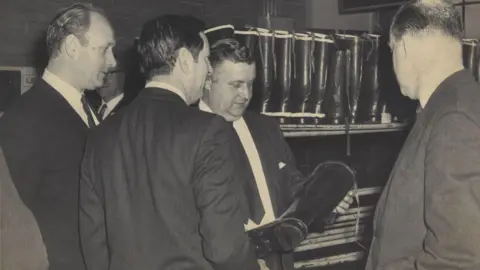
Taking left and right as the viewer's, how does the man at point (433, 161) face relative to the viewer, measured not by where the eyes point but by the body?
facing away from the viewer and to the left of the viewer

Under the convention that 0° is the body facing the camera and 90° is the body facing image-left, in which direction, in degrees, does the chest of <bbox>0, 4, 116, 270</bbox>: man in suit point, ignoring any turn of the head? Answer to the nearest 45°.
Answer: approximately 270°

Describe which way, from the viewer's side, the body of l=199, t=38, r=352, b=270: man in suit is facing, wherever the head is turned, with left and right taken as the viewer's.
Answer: facing the viewer and to the right of the viewer

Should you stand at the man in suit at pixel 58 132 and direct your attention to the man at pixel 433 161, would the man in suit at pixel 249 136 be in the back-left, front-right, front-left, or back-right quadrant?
front-left

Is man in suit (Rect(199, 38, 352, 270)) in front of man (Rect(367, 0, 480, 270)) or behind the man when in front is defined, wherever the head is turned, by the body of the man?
in front

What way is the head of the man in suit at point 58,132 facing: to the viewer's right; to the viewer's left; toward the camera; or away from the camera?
to the viewer's right

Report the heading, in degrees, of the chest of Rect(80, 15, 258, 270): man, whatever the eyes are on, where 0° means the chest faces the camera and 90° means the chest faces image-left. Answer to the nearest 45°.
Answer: approximately 225°

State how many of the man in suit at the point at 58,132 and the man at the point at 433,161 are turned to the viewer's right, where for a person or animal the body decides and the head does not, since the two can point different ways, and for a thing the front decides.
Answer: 1

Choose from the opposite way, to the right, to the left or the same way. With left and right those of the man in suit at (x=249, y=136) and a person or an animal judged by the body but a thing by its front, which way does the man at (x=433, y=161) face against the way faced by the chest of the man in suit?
the opposite way

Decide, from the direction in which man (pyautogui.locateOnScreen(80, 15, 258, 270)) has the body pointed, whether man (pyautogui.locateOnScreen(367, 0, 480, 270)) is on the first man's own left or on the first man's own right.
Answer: on the first man's own right

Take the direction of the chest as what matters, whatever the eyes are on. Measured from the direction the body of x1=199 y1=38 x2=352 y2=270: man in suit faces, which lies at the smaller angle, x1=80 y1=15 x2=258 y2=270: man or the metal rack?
the man

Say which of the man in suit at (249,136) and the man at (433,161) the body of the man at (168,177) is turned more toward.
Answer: the man in suit

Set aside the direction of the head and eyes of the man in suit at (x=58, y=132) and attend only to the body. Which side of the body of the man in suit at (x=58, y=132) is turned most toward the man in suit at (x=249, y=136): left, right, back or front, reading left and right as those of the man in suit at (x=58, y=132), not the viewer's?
front
